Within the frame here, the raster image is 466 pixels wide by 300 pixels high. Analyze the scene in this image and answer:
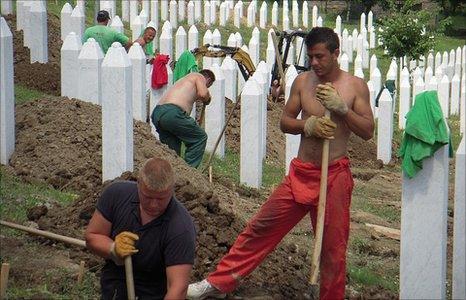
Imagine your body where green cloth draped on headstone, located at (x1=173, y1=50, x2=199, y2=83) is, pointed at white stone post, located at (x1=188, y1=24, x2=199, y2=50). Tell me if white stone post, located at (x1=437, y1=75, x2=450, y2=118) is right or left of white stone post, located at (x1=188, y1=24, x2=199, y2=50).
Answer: right

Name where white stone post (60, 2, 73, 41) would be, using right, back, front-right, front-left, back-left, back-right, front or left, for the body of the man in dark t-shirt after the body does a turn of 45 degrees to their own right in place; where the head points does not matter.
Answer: back-right

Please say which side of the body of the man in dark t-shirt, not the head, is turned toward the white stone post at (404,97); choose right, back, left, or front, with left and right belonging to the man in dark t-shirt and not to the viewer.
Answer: back

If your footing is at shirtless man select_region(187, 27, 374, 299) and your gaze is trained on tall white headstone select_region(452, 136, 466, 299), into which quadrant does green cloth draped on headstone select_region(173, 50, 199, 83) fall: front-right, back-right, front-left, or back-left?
back-left

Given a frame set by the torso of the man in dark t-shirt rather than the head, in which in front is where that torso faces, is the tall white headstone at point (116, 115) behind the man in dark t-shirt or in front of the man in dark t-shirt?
behind

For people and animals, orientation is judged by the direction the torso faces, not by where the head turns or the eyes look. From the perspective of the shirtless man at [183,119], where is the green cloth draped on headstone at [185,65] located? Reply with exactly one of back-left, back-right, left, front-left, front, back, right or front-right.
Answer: left

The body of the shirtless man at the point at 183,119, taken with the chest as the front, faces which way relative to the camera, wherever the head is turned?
to the viewer's right

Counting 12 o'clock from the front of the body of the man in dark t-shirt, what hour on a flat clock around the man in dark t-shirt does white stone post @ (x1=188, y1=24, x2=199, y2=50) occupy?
The white stone post is roughly at 6 o'clock from the man in dark t-shirt.

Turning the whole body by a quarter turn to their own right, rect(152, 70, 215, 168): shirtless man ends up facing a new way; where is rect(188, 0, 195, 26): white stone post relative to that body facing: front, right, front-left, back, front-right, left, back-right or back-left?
back

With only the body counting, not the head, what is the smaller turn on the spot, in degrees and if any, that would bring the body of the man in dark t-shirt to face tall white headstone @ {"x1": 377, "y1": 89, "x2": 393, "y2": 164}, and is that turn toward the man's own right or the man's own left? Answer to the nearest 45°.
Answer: approximately 180°

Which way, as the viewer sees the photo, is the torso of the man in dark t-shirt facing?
toward the camera

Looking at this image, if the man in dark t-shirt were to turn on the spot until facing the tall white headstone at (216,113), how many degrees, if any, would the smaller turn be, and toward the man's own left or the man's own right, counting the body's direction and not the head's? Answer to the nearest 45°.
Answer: approximately 180°

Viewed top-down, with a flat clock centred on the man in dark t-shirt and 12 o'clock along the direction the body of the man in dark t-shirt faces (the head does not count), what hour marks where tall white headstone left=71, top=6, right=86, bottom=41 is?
The tall white headstone is roughly at 6 o'clock from the man in dark t-shirt.

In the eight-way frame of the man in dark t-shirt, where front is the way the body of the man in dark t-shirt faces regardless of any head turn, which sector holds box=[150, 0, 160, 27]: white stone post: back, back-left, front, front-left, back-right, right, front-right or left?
back
